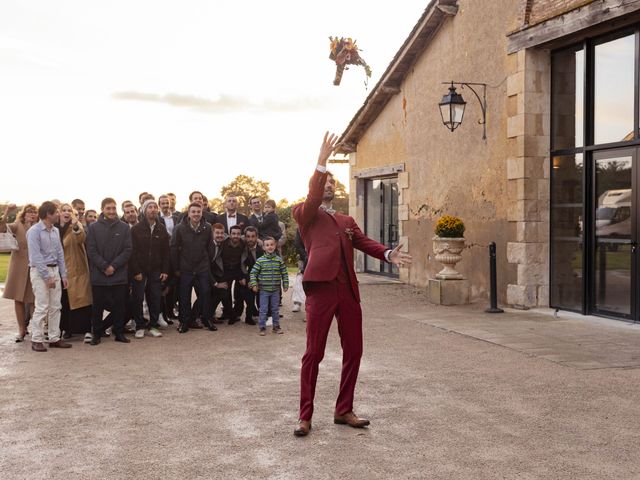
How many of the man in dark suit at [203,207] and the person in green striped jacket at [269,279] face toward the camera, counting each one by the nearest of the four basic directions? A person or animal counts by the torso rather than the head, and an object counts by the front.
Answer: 2

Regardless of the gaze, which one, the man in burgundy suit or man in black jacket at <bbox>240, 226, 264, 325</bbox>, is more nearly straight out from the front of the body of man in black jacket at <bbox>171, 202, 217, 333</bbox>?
the man in burgundy suit

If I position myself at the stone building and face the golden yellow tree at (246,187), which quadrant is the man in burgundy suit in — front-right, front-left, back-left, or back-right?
back-left

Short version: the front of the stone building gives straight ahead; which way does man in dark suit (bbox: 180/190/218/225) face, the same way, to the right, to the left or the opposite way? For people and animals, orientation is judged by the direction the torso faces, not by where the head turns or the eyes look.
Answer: to the left

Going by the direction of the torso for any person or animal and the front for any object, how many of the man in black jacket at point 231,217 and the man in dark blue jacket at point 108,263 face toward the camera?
2

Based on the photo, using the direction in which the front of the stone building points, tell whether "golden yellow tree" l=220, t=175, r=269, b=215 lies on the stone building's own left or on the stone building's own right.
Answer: on the stone building's own right

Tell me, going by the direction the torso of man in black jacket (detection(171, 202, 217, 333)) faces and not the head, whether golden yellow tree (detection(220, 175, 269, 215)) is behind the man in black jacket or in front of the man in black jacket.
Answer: behind

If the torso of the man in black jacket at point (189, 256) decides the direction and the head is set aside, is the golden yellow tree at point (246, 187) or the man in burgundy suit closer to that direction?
the man in burgundy suit

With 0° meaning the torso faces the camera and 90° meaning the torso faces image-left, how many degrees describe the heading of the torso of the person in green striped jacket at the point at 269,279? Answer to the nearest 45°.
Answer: approximately 0°

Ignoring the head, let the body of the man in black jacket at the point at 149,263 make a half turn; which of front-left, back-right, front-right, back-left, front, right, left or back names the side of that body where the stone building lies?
right

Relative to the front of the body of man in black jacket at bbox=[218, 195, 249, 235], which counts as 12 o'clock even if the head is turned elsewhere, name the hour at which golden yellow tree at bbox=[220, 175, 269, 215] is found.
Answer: The golden yellow tree is roughly at 6 o'clock from the man in black jacket.
